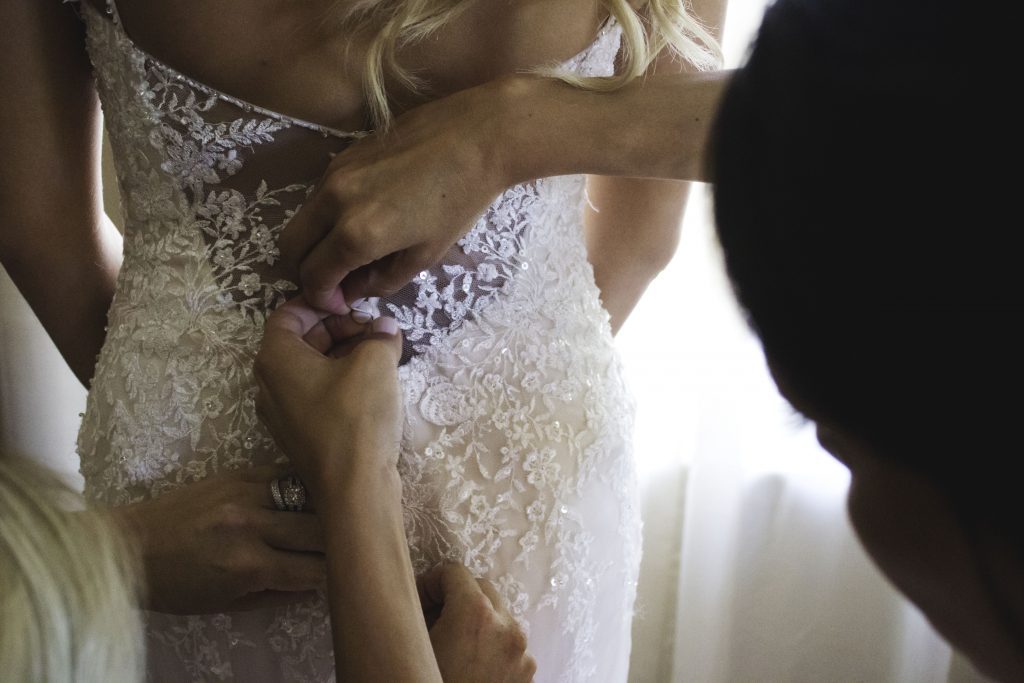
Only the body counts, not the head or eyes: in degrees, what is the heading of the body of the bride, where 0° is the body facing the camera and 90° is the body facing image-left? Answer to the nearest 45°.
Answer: approximately 180°
